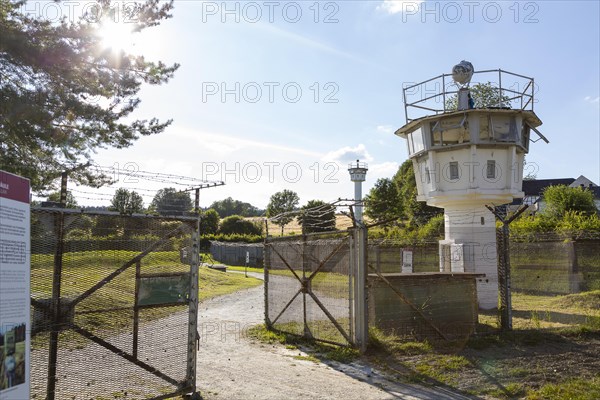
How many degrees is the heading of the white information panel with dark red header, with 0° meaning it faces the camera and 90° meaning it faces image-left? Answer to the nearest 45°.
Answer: approximately 315°

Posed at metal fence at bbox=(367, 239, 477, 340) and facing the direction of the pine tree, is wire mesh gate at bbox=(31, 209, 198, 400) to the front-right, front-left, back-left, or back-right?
front-left

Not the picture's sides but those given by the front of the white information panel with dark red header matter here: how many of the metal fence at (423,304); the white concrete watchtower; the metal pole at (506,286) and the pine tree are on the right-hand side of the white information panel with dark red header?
0

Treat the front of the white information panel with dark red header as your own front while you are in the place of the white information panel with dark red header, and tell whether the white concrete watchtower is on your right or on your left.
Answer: on your left

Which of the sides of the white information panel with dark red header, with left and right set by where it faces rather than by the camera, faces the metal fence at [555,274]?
left

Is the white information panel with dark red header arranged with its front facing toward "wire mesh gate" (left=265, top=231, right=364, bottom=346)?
no

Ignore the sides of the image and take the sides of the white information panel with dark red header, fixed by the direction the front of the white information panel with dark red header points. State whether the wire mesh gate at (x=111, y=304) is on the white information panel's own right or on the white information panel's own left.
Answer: on the white information panel's own left

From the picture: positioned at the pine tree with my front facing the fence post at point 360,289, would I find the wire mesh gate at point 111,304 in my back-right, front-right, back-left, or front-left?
front-right

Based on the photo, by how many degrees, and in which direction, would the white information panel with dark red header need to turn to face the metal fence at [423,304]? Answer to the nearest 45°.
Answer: approximately 90° to its left

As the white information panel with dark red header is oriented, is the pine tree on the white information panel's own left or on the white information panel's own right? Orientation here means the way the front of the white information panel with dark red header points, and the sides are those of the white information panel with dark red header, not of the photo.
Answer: on the white information panel's own left

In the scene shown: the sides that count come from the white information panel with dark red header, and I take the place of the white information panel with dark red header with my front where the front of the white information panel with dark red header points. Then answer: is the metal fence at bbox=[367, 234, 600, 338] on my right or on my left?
on my left
